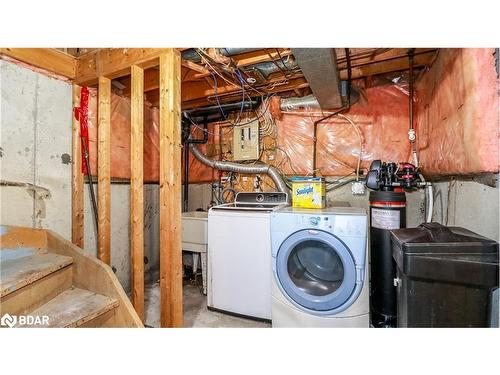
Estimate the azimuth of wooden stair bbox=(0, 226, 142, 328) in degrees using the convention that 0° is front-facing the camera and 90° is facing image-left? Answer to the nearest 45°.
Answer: approximately 315°

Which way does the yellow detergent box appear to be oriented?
toward the camera

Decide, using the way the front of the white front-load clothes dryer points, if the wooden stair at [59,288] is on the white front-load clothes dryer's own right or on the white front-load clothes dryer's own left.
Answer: on the white front-load clothes dryer's own right

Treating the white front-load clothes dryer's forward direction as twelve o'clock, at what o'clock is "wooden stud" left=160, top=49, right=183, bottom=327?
The wooden stud is roughly at 2 o'clock from the white front-load clothes dryer.

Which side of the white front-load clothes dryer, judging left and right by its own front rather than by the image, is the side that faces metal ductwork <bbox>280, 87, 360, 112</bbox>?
back

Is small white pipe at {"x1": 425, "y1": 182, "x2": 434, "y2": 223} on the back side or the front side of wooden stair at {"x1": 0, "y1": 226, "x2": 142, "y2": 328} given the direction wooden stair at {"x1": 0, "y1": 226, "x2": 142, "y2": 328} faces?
on the front side

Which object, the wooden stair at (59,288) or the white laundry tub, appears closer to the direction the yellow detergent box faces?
the wooden stair

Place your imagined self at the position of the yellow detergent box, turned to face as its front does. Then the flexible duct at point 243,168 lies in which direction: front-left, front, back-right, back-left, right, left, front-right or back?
back-right

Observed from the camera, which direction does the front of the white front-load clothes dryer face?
facing the viewer

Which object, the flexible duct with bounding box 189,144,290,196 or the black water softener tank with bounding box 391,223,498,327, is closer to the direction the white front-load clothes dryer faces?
the black water softener tank

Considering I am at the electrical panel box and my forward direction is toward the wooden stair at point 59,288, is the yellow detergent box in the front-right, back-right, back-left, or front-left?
front-left
